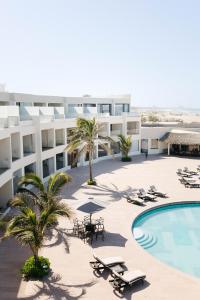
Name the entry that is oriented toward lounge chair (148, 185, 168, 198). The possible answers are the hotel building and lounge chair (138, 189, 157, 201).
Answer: the hotel building

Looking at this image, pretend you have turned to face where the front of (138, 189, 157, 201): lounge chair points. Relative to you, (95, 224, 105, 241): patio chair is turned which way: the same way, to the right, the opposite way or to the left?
the opposite way

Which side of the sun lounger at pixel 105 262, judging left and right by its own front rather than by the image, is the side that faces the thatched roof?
left

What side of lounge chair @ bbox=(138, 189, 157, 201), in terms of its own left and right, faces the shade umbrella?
right

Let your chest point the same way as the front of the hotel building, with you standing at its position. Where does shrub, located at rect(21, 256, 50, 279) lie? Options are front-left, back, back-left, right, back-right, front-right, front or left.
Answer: front-right

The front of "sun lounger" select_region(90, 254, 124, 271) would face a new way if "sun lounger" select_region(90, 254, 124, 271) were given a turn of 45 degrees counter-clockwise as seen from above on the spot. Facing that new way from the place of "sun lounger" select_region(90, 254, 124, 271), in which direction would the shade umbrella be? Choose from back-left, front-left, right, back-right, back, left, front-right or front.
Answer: front-left

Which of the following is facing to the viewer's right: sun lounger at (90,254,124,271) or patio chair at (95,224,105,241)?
the sun lounger

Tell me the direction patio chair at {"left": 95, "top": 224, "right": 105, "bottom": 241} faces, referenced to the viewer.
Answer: facing away from the viewer and to the left of the viewer

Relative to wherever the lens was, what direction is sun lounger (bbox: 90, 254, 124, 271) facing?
facing to the right of the viewer

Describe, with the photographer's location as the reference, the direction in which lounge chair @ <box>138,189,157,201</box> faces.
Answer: facing the viewer and to the right of the viewer

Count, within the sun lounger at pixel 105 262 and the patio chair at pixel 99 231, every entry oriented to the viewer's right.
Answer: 1

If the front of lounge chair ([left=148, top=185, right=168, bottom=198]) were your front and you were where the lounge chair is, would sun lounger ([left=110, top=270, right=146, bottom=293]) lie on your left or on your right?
on your right

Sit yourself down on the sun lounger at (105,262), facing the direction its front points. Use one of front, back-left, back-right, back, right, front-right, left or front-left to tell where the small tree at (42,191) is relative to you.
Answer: back-left

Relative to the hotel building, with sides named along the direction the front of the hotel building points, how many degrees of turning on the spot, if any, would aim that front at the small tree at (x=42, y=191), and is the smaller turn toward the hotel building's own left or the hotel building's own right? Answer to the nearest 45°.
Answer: approximately 45° to the hotel building's own right
